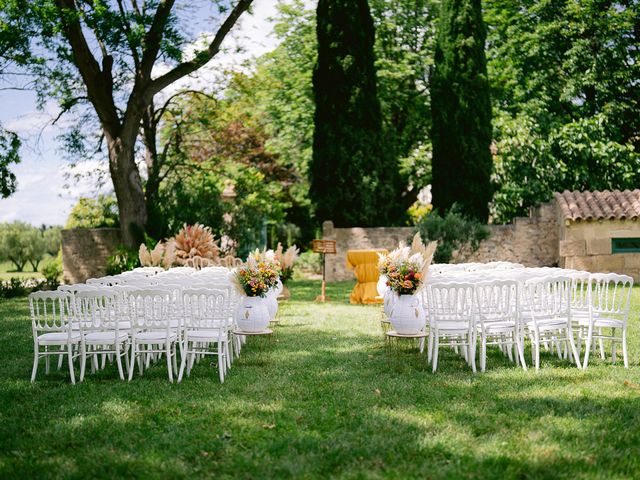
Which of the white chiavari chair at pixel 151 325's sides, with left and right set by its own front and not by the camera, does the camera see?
back

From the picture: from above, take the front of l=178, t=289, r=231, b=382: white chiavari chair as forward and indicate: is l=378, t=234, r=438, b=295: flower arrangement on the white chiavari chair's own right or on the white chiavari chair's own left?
on the white chiavari chair's own right

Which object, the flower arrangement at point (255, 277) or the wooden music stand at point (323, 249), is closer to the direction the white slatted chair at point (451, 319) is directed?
the wooden music stand

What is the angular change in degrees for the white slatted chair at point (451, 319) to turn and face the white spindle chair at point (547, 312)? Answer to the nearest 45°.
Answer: approximately 45° to its right

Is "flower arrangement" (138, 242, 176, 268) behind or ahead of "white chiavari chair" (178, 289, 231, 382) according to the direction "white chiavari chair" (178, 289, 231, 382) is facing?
ahead

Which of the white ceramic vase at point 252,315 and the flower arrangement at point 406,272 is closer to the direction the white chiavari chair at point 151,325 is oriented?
the white ceramic vase

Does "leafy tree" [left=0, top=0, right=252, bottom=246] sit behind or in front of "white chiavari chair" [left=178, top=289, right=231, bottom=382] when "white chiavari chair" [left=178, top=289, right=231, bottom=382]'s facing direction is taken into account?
in front

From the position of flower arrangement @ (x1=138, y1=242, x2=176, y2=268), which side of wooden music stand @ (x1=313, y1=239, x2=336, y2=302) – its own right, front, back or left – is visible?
right

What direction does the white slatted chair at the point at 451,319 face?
away from the camera

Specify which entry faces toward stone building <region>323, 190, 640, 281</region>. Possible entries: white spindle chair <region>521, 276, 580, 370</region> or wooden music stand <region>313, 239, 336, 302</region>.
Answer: the white spindle chair

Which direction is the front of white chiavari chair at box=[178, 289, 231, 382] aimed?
away from the camera

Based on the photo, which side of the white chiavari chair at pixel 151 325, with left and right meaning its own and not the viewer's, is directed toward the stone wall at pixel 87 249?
front

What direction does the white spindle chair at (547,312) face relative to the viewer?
away from the camera

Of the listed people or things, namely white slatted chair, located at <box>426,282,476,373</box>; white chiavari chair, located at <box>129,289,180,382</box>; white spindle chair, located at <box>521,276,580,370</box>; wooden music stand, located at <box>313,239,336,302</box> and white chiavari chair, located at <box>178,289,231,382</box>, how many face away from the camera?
4

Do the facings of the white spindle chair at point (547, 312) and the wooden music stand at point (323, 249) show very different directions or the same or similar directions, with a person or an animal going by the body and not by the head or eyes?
very different directions
